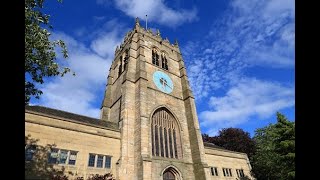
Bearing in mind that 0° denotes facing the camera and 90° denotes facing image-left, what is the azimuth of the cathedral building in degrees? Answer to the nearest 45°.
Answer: approximately 315°

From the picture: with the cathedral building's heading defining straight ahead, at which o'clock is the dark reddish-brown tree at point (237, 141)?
The dark reddish-brown tree is roughly at 9 o'clock from the cathedral building.

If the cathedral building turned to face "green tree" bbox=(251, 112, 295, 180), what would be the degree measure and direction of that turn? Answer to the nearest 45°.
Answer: approximately 45° to its left

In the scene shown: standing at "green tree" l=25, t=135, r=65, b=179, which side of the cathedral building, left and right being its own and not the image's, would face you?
right
